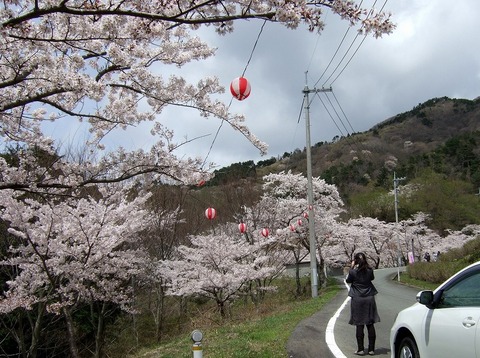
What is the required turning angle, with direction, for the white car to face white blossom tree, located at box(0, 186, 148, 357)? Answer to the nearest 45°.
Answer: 0° — it already faces it

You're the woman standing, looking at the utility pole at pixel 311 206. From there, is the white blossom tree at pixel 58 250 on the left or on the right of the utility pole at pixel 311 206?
left

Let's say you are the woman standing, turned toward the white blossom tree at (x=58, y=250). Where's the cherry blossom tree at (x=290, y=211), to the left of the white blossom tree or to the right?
right

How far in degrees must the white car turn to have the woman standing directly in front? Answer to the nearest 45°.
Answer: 0° — it already faces them

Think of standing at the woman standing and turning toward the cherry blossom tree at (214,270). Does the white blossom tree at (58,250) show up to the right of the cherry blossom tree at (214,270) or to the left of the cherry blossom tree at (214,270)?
left

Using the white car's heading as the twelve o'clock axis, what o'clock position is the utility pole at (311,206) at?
The utility pole is roughly at 1 o'clock from the white car.

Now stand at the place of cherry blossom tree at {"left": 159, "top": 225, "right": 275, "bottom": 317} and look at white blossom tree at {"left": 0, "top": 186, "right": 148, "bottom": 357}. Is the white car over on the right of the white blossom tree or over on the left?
left

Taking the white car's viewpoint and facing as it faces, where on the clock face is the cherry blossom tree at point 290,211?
The cherry blossom tree is roughly at 1 o'clock from the white car.

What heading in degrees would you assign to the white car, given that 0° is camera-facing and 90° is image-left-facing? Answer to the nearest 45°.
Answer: approximately 135°
